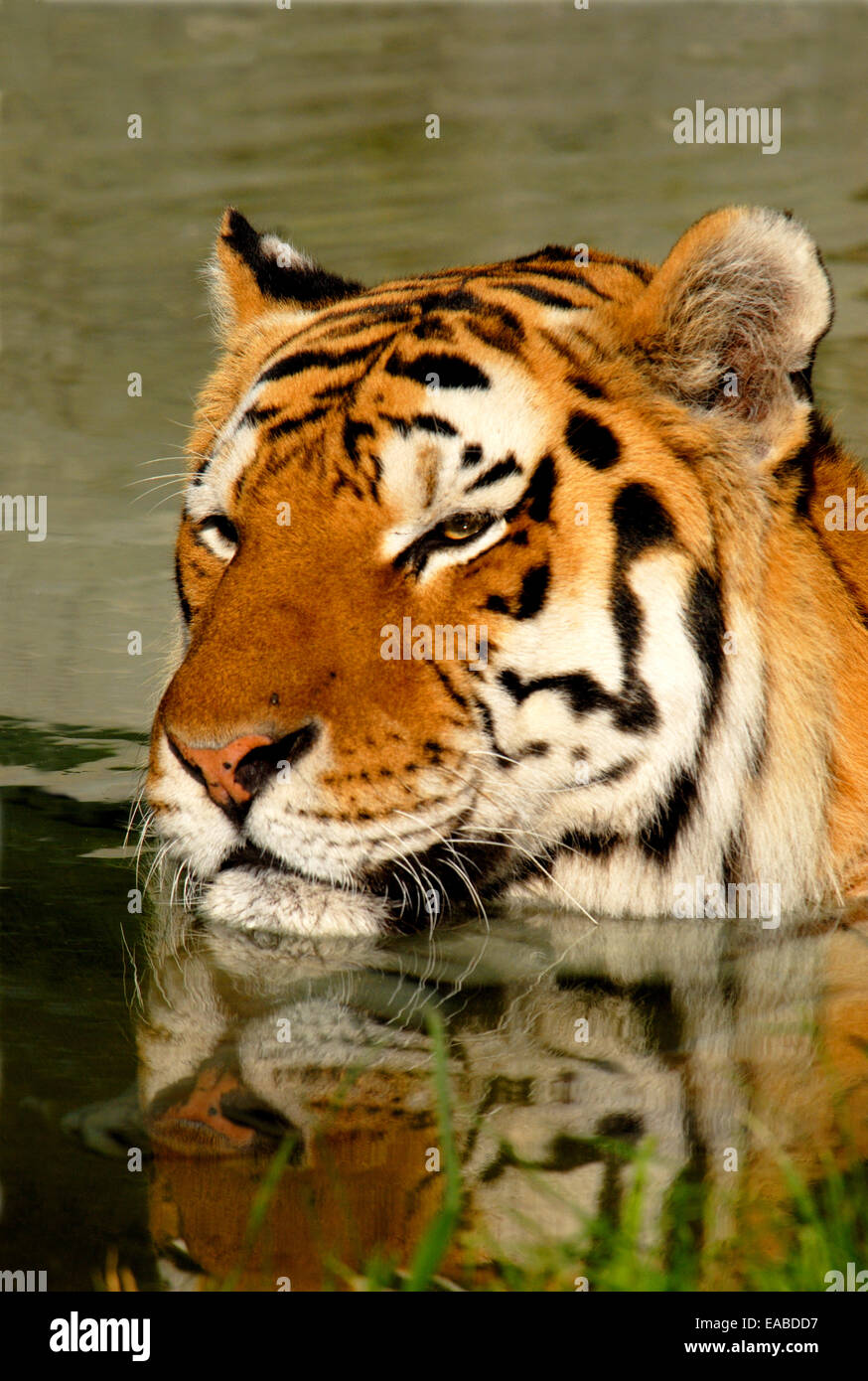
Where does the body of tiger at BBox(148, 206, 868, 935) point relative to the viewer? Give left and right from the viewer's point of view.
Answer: facing the viewer and to the left of the viewer
